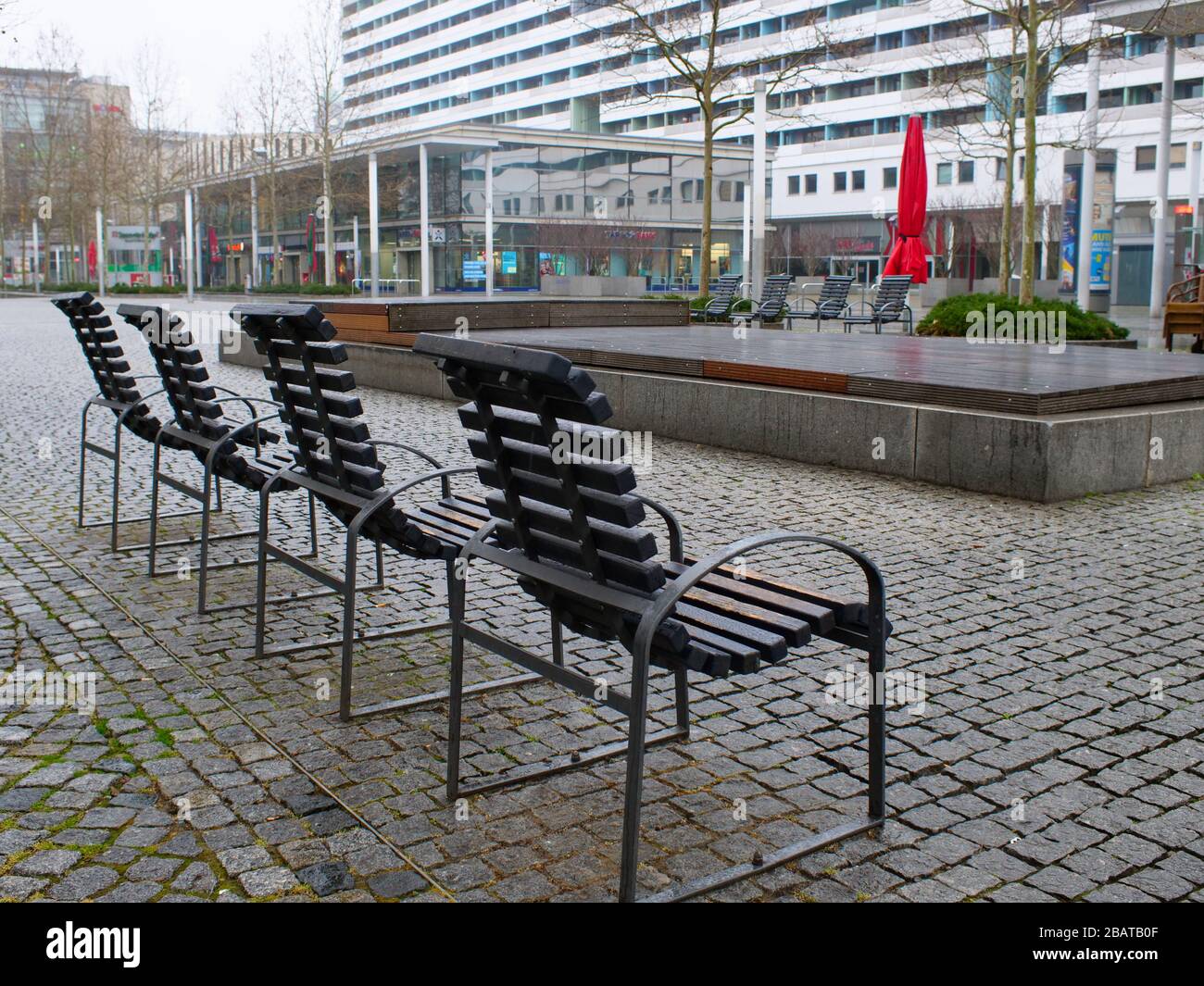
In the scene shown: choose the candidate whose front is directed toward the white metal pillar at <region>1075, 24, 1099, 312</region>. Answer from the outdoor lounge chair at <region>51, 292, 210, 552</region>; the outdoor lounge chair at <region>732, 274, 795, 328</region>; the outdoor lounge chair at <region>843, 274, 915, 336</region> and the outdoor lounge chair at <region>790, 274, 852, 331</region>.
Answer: the outdoor lounge chair at <region>51, 292, 210, 552</region>

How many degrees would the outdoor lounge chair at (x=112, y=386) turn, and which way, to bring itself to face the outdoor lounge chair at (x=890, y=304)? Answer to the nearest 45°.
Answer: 0° — it already faces it

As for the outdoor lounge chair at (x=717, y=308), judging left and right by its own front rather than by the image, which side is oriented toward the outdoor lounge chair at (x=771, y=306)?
left

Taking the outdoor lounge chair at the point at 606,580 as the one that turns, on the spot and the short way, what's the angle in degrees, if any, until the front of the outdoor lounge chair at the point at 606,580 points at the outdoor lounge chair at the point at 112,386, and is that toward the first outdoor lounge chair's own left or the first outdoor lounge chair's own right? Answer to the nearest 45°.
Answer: approximately 90° to the first outdoor lounge chair's own left

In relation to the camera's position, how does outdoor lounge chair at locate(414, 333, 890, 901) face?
facing away from the viewer and to the right of the viewer

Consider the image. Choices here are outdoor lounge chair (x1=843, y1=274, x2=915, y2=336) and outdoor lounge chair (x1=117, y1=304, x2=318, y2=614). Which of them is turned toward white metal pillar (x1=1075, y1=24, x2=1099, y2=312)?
outdoor lounge chair (x1=117, y1=304, x2=318, y2=614)

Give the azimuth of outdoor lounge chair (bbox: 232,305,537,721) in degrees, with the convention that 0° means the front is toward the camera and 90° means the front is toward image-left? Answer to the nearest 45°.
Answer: approximately 225°

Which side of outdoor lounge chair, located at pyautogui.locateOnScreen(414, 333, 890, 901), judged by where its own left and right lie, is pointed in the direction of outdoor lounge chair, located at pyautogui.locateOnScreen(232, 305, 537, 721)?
left
